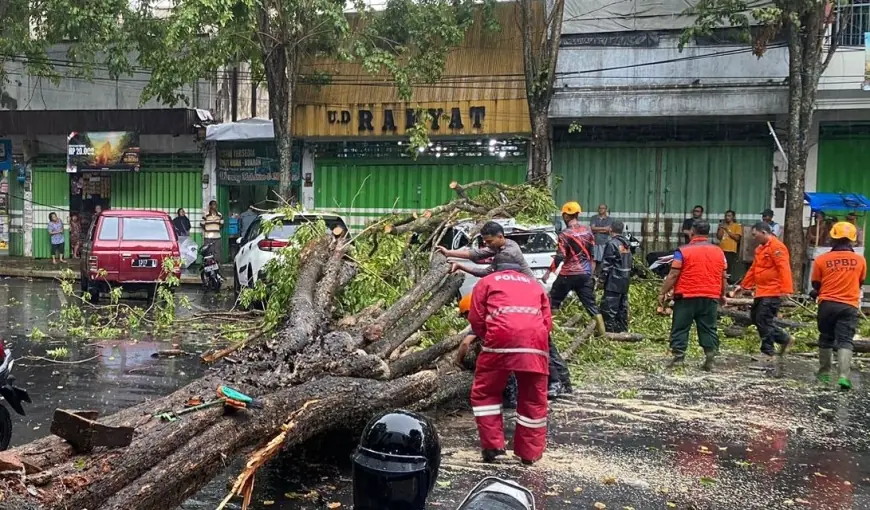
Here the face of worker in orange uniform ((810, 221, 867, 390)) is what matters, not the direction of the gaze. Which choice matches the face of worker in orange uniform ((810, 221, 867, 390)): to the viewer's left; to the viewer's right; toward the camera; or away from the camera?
away from the camera

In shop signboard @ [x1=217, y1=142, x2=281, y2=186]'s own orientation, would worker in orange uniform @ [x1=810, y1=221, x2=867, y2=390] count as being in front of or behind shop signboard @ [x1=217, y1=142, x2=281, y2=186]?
in front

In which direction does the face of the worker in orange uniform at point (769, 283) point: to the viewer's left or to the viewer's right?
to the viewer's left

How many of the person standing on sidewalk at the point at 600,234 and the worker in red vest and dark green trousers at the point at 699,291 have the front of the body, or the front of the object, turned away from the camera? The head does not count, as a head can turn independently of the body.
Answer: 1

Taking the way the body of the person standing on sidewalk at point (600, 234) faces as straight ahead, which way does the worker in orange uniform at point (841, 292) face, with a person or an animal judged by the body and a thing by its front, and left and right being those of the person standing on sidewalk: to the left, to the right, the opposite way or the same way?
the opposite way

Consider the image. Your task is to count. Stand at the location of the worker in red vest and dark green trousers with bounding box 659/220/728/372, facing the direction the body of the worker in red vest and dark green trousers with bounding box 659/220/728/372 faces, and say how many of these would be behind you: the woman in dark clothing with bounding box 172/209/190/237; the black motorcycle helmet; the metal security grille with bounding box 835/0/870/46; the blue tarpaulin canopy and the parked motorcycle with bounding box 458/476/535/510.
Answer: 2

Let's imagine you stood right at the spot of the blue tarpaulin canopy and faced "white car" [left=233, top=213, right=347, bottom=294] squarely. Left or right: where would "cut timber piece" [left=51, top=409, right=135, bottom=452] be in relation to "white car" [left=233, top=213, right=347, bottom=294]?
left

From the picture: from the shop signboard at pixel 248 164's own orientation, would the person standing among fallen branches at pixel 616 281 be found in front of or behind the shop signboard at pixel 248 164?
in front

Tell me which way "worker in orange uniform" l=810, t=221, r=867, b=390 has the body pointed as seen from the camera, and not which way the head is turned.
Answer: away from the camera

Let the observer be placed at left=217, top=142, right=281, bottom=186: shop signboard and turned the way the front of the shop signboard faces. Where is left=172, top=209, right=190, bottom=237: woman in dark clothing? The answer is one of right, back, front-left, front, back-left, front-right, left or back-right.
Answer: right

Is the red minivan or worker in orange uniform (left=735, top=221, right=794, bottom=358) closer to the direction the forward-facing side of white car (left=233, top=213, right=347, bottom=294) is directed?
the red minivan

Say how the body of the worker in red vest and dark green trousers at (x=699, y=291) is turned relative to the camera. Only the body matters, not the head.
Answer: away from the camera

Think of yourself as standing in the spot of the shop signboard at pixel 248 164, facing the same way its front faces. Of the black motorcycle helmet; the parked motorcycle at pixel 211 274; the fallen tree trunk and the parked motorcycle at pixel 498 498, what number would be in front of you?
4
